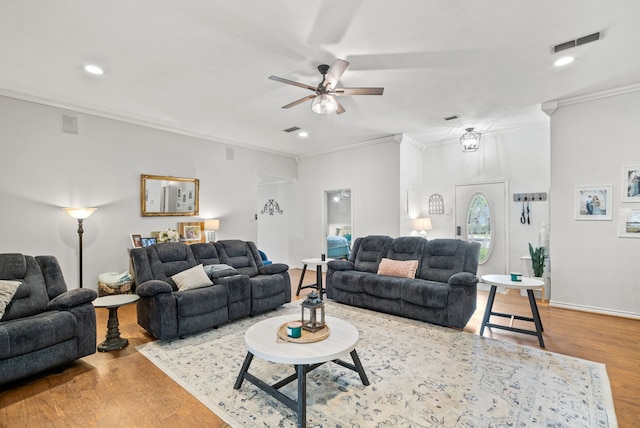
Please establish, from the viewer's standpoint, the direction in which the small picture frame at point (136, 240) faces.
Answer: facing the viewer and to the right of the viewer

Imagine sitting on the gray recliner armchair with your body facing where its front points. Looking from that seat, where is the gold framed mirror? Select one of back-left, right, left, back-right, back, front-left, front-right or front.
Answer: left

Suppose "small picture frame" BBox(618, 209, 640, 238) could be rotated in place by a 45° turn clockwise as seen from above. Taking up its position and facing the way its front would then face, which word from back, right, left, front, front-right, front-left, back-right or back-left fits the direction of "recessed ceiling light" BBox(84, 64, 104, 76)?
front

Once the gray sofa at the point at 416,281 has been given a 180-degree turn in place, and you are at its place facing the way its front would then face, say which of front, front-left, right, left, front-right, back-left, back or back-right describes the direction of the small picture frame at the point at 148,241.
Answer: back-left

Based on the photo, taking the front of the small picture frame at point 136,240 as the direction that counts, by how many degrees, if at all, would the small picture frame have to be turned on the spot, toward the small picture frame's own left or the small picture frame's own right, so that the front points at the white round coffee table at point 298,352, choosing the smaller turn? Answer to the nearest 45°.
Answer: approximately 45° to the small picture frame's own right

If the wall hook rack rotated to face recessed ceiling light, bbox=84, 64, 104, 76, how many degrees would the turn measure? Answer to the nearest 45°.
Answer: approximately 45° to its right

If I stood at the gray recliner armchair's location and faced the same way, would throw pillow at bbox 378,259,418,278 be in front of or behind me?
in front

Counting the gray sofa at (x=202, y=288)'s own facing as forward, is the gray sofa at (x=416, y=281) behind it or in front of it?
in front

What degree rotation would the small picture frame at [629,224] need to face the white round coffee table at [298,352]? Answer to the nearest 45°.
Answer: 0° — it already faces it

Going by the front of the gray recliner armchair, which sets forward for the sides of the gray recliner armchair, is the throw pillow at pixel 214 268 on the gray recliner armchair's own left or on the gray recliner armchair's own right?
on the gray recliner armchair's own left

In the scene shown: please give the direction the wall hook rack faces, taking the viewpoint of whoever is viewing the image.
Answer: facing the viewer
